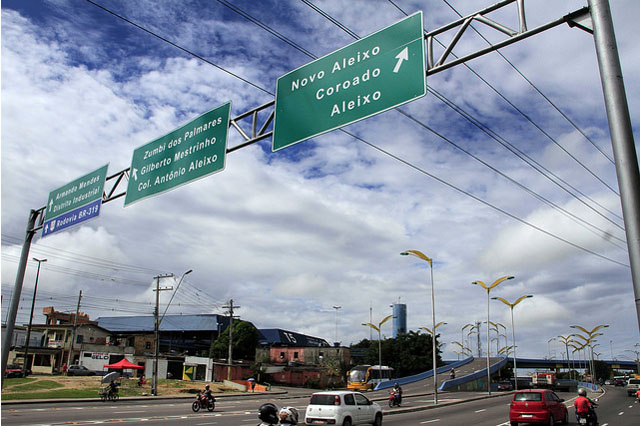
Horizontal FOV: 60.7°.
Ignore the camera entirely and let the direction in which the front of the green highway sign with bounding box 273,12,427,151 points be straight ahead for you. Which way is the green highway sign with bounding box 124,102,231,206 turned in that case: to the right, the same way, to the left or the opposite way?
the same way

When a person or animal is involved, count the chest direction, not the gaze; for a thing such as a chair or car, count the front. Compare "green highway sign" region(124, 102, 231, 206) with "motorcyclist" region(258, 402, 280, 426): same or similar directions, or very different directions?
very different directions

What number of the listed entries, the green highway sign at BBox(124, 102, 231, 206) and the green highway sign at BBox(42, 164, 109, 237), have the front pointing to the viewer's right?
0

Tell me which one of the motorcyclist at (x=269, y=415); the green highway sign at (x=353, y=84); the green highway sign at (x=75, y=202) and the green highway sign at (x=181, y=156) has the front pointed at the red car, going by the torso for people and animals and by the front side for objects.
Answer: the motorcyclist

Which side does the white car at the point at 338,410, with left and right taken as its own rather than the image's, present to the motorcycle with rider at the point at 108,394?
left

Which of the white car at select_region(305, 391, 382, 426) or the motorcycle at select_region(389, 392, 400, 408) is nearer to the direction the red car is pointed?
the motorcycle

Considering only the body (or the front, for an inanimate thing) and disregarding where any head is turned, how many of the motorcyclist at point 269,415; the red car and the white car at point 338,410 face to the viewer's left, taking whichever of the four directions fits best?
0

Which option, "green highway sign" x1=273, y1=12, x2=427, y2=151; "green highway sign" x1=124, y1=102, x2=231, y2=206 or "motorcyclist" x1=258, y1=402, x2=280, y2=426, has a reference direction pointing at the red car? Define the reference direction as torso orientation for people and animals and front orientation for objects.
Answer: the motorcyclist

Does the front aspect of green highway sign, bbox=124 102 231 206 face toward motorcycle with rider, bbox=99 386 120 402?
no

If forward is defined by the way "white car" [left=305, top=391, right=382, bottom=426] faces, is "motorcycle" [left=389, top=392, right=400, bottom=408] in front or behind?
in front

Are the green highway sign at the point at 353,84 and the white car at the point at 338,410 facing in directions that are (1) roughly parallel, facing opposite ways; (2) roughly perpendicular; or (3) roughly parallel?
roughly parallel, facing opposite ways

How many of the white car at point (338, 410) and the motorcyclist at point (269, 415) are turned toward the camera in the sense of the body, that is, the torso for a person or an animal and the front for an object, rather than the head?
0

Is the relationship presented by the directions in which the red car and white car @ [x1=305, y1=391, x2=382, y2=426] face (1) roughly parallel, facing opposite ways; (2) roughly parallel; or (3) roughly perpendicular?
roughly parallel

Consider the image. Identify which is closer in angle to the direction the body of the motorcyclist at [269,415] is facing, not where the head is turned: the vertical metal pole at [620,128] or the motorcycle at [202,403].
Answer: the motorcycle

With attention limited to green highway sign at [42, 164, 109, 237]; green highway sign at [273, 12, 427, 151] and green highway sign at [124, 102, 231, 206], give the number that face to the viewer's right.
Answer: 0

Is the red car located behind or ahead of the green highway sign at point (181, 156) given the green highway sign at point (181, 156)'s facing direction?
behind

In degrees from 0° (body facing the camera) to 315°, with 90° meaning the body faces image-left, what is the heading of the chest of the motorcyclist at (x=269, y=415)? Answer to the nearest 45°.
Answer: approximately 225°

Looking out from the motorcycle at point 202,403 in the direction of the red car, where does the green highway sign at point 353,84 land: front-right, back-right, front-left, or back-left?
front-right
